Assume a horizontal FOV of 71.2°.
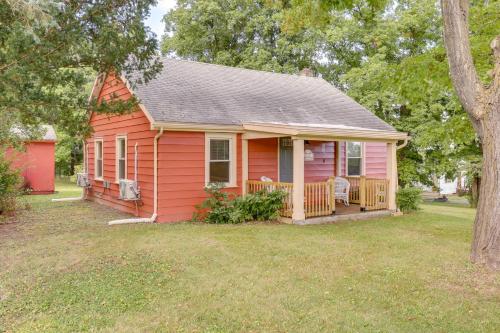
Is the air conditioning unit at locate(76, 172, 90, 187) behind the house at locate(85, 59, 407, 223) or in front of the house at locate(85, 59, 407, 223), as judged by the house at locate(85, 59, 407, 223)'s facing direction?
behind

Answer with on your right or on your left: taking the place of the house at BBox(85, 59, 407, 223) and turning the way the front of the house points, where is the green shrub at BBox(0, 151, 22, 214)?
on your right

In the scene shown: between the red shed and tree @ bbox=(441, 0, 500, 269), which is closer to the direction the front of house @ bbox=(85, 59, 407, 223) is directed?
the tree

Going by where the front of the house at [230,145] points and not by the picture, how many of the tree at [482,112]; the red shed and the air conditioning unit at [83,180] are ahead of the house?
1

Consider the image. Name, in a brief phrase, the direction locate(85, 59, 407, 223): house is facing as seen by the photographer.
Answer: facing the viewer and to the right of the viewer

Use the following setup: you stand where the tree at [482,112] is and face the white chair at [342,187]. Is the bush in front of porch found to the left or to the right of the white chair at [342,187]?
left

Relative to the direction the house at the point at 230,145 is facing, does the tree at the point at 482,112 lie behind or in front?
in front

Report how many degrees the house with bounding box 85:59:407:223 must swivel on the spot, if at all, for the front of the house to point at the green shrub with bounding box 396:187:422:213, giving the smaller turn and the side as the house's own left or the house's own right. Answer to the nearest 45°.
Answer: approximately 45° to the house's own left

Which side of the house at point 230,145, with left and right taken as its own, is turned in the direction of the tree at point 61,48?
right
